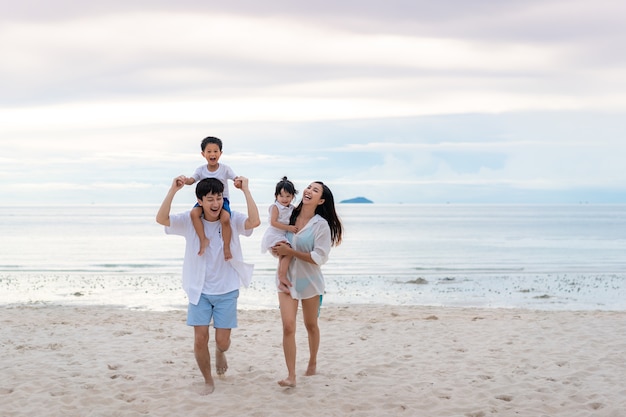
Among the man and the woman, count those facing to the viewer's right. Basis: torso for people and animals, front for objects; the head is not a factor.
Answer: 0

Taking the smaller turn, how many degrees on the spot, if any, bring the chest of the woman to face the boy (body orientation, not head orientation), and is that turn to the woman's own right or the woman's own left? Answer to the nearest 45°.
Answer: approximately 45° to the woman's own right

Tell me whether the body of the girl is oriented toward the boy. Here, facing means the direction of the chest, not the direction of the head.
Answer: no

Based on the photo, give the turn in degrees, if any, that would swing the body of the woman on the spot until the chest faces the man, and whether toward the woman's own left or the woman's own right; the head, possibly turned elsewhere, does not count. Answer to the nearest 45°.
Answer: approximately 45° to the woman's own right

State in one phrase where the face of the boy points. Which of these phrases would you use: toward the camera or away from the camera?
toward the camera

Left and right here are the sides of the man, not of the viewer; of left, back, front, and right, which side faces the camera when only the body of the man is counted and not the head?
front

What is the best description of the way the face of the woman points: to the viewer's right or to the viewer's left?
to the viewer's left

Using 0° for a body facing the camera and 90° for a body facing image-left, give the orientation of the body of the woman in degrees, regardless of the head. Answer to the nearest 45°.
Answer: approximately 45°

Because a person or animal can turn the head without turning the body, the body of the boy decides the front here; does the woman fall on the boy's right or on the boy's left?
on the boy's left

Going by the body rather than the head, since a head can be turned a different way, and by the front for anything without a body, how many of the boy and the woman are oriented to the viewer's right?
0

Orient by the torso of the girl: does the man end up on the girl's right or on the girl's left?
on the girl's right

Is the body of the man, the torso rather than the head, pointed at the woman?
no

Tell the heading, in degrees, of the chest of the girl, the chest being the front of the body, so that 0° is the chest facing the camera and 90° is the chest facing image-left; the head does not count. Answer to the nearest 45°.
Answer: approximately 315°

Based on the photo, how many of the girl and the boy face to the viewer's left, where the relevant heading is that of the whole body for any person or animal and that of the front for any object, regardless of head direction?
0

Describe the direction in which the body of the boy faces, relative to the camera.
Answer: toward the camera

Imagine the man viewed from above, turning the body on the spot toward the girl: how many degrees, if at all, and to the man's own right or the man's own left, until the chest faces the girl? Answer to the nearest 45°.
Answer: approximately 90° to the man's own left
